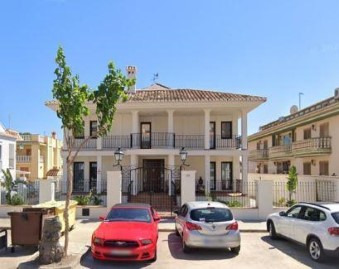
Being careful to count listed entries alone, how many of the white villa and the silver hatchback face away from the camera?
1

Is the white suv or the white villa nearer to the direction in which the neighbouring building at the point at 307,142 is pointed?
the white villa

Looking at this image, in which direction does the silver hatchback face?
away from the camera

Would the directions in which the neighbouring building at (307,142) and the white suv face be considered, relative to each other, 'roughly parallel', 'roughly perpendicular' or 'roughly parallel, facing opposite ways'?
roughly perpendicular

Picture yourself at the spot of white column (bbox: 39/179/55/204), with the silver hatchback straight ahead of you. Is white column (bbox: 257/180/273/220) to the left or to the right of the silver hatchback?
left

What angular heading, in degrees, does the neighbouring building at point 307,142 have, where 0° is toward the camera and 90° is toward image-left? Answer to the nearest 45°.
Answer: approximately 45°

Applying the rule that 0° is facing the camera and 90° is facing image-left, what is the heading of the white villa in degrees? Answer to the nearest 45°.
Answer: approximately 0°

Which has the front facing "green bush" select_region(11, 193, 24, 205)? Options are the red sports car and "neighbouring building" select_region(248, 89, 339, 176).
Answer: the neighbouring building

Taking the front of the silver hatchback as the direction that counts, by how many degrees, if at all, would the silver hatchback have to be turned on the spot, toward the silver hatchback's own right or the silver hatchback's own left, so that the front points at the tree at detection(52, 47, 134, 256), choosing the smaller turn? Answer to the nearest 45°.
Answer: approximately 90° to the silver hatchback's own left

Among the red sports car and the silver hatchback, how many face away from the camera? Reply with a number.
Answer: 1

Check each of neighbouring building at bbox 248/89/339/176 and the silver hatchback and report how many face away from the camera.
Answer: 1
